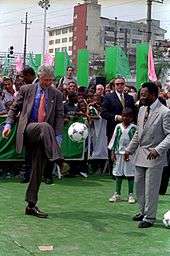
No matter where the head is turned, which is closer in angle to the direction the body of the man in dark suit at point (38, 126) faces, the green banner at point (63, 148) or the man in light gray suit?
the man in light gray suit

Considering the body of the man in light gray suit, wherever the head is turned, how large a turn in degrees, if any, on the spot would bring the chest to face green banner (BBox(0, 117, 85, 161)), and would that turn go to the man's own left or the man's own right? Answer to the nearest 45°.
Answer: approximately 90° to the man's own right

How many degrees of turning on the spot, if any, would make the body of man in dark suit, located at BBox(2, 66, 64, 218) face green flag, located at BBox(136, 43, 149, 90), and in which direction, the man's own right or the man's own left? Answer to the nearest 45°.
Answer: approximately 135° to the man's own left

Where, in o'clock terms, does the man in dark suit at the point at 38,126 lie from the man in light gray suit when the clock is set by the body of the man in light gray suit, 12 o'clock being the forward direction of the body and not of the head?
The man in dark suit is roughly at 2 o'clock from the man in light gray suit.

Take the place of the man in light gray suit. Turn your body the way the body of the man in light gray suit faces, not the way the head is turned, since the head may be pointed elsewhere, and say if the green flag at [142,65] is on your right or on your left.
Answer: on your right

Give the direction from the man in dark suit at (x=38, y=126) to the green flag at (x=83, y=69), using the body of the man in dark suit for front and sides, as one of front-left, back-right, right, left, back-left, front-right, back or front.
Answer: back-left

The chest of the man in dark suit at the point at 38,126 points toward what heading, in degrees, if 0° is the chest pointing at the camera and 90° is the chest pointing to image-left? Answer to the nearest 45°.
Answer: approximately 315°

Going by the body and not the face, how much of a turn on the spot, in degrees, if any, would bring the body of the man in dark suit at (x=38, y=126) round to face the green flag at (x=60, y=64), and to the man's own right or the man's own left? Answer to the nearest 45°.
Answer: approximately 135° to the man's own left

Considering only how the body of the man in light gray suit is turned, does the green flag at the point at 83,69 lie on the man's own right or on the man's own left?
on the man's own right

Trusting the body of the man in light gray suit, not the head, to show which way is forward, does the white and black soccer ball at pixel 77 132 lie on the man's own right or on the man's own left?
on the man's own right

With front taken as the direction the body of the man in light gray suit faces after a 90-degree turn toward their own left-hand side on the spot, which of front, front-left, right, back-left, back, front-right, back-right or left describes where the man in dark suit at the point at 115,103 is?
back-left

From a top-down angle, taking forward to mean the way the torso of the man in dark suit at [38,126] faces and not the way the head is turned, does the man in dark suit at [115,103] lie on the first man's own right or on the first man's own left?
on the first man's own left
